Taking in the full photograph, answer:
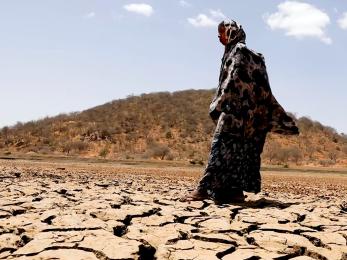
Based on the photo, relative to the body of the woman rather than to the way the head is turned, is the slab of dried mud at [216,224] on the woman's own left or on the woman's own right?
on the woman's own left

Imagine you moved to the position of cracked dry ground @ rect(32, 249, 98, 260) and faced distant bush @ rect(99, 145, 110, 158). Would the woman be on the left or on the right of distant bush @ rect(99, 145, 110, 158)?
right

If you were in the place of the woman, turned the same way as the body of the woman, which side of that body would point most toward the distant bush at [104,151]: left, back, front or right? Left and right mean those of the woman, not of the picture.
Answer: right

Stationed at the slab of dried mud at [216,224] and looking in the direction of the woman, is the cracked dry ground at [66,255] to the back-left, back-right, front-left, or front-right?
back-left

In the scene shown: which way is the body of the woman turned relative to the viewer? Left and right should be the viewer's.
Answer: facing to the left of the viewer
